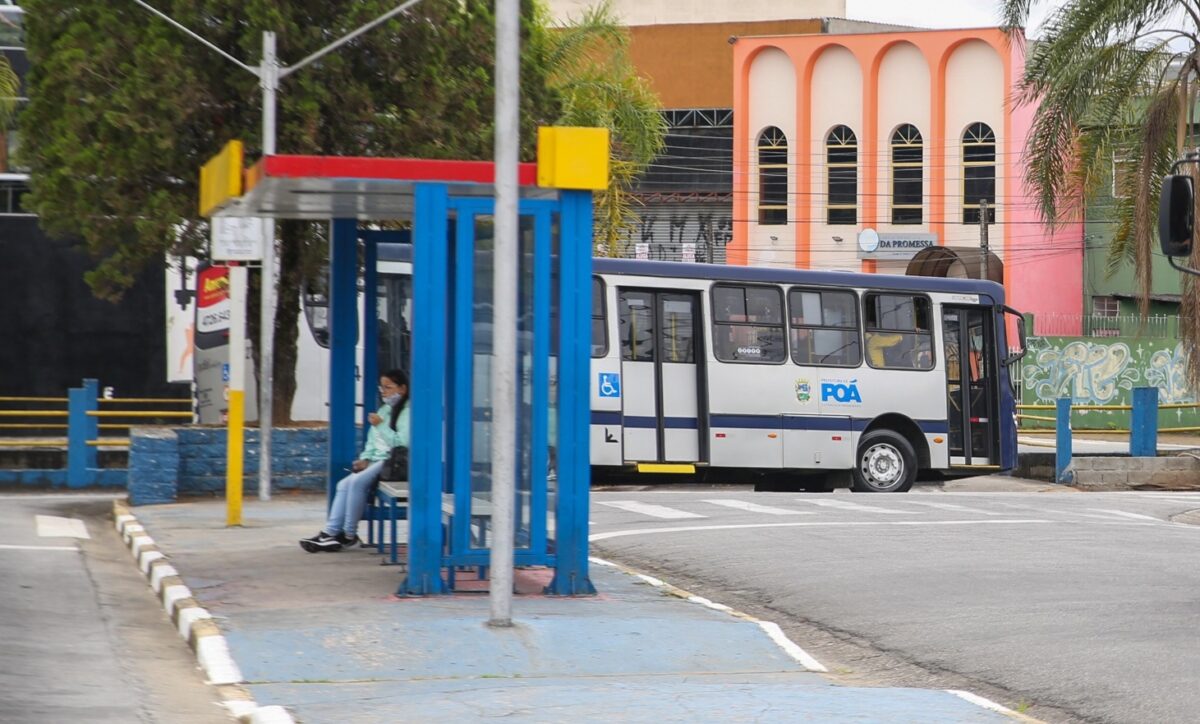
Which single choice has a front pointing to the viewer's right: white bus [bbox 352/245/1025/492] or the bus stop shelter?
the white bus

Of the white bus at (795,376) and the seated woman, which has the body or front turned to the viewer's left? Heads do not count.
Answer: the seated woman

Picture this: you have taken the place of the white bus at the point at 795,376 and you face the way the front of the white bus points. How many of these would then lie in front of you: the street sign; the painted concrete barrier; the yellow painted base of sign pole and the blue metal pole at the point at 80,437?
0

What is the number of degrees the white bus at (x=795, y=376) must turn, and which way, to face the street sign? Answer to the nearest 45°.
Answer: approximately 135° to its right

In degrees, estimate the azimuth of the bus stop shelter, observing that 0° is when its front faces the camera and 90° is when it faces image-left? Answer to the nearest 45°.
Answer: approximately 90°

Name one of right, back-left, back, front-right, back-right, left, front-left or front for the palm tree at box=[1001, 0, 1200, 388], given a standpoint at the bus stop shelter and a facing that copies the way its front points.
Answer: back-right

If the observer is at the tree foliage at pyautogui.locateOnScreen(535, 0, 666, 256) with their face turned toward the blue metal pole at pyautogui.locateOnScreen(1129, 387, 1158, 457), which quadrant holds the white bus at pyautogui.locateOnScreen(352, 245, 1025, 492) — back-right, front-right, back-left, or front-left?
front-right

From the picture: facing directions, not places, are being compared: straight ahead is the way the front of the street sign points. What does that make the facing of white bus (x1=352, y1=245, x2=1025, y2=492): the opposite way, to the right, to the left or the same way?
to the left

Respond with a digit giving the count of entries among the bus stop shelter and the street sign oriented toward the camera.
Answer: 1

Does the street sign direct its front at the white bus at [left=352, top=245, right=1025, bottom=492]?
no

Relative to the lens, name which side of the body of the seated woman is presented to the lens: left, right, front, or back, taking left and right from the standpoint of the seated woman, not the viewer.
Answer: left

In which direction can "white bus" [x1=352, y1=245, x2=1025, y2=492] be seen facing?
to the viewer's right

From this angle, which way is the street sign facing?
toward the camera

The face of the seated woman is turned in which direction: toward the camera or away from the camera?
toward the camera

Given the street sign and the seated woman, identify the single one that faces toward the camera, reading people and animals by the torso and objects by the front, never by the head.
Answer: the street sign
